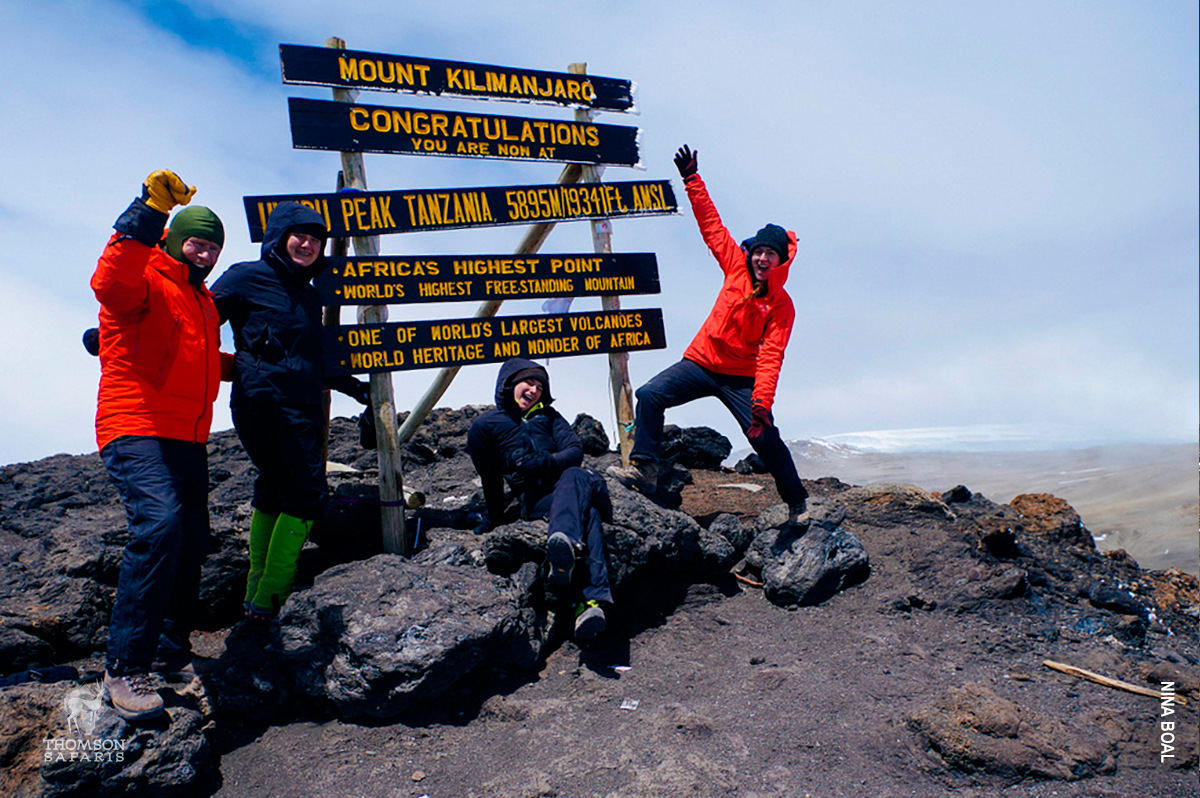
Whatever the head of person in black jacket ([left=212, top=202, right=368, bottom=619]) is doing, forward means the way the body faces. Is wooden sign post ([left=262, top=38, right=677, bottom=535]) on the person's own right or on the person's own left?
on the person's own left

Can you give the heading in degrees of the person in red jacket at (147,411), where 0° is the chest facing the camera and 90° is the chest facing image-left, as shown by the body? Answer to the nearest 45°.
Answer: approximately 315°

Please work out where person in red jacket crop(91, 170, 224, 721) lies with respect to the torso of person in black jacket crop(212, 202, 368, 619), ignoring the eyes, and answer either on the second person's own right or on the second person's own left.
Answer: on the second person's own right

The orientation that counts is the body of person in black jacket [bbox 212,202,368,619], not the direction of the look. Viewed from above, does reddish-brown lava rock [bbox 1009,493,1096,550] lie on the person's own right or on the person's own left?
on the person's own left

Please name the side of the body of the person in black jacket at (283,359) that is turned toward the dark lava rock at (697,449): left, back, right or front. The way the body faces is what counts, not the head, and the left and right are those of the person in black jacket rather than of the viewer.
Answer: left

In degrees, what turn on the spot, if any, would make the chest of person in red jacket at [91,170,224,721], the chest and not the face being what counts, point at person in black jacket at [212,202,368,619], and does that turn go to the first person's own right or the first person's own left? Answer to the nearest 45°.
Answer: approximately 90° to the first person's own left

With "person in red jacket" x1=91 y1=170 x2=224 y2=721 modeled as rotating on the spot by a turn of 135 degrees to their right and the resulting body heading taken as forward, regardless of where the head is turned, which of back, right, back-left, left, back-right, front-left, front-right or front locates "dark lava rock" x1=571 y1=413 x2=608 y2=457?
back-right

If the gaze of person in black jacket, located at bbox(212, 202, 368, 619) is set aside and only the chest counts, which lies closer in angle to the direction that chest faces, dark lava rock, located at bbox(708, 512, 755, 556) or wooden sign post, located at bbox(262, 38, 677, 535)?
the dark lava rock

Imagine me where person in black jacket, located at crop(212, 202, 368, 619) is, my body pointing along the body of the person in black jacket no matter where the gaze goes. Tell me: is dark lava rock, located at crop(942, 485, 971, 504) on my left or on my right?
on my left
